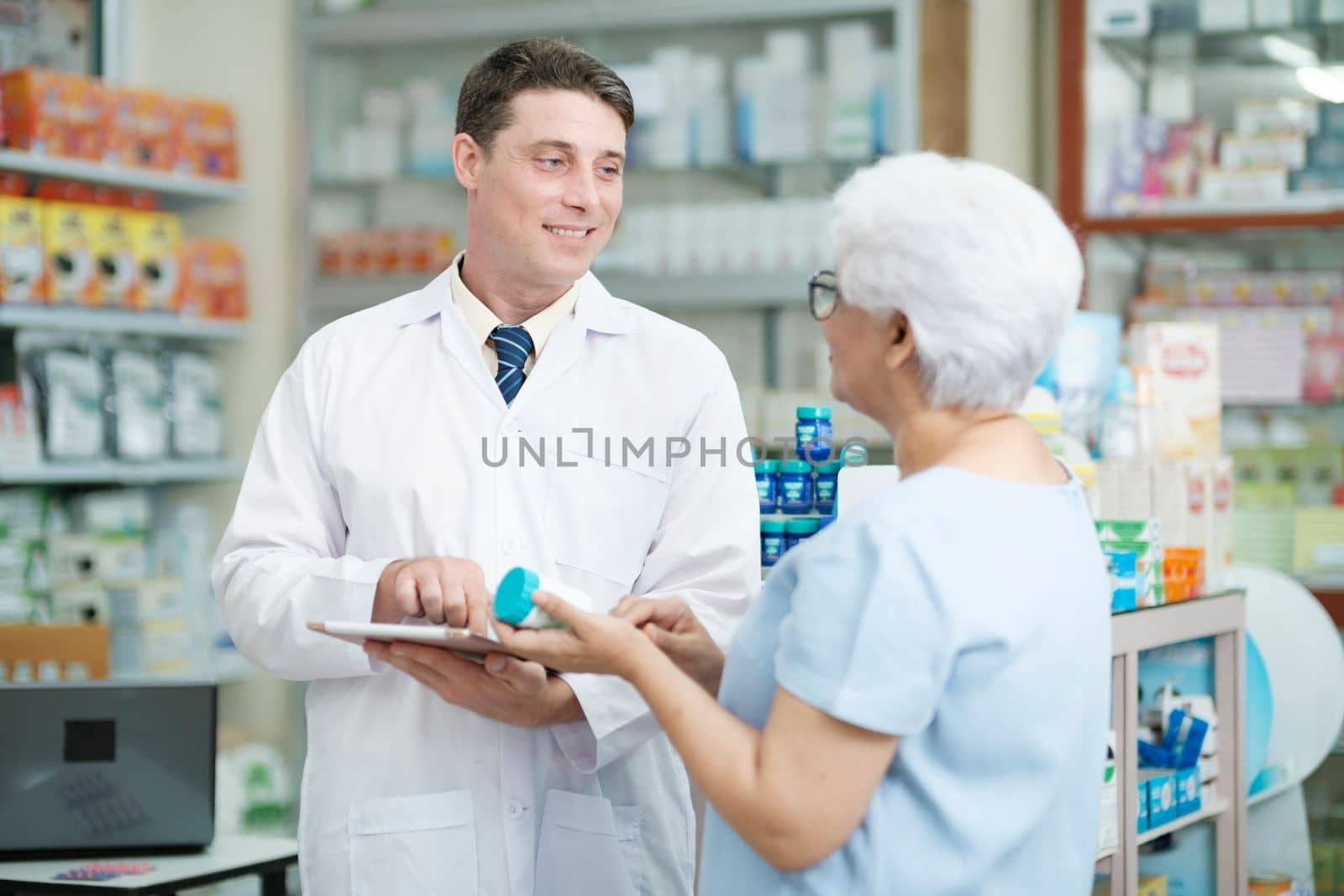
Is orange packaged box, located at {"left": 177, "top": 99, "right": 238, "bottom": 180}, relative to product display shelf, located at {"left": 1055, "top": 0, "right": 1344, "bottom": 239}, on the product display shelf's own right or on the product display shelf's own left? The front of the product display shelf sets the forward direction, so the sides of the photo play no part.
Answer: on the product display shelf's own right

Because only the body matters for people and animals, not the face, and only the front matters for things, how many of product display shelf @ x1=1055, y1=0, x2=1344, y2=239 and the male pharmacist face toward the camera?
2

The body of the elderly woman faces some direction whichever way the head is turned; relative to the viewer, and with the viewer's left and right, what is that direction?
facing away from the viewer and to the left of the viewer

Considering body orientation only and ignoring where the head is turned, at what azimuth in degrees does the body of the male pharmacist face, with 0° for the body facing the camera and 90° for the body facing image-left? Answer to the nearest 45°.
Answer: approximately 0°

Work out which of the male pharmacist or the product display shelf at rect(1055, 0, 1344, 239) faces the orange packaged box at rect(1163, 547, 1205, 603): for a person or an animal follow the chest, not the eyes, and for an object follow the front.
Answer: the product display shelf

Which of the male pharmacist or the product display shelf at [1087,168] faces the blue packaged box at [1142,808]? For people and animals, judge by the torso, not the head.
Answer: the product display shelf

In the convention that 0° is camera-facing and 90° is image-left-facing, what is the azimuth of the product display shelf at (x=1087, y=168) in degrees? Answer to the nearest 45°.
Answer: approximately 0°

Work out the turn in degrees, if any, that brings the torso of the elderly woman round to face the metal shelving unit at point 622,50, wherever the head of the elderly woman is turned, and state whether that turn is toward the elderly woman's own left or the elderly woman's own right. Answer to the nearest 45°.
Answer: approximately 45° to the elderly woman's own right
